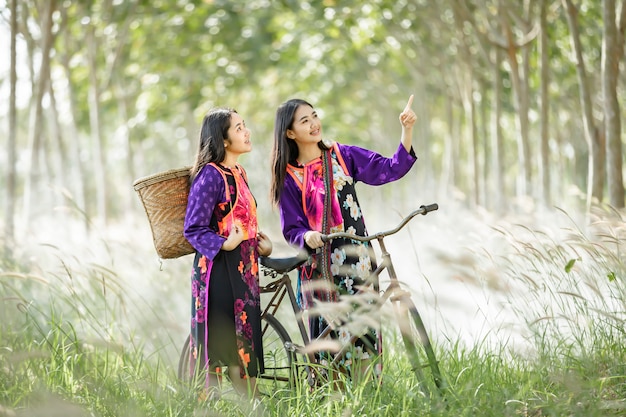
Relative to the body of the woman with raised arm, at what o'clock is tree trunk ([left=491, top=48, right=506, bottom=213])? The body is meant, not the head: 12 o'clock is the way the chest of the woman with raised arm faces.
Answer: The tree trunk is roughly at 8 o'clock from the woman with raised arm.

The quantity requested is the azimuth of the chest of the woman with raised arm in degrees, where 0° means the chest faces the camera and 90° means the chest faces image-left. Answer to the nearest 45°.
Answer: approximately 315°

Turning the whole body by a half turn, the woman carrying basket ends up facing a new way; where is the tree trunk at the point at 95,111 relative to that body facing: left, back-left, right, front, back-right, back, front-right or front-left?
front-right

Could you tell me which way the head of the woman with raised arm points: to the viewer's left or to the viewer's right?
to the viewer's right

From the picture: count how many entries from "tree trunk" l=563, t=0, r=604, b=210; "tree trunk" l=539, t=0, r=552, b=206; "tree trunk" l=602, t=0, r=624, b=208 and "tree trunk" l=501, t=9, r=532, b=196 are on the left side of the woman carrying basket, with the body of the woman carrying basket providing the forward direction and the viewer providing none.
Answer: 4

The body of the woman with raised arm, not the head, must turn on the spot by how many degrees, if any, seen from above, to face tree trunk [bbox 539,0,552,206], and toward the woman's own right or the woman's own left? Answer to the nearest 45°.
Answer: approximately 90° to the woman's own left

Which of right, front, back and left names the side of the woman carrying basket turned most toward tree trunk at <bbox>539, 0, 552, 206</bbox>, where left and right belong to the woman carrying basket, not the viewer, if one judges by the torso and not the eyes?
left

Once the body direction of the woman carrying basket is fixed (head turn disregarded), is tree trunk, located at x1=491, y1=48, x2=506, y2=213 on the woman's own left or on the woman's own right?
on the woman's own left

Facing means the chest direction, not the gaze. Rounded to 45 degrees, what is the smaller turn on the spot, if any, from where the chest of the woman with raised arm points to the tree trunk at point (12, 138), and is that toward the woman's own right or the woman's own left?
approximately 180°

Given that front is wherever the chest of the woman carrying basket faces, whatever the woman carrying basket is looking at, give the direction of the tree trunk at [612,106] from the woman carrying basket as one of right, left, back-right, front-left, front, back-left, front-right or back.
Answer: left

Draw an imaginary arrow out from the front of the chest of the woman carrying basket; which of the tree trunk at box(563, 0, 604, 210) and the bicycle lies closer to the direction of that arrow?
the bicycle

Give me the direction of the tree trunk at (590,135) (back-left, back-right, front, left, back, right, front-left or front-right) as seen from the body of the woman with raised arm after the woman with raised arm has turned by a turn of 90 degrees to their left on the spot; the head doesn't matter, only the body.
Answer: front

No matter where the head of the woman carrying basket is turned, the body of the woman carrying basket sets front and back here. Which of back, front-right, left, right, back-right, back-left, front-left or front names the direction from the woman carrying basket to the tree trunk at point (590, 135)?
left

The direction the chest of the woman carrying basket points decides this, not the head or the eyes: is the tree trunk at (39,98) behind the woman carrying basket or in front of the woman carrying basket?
behind
